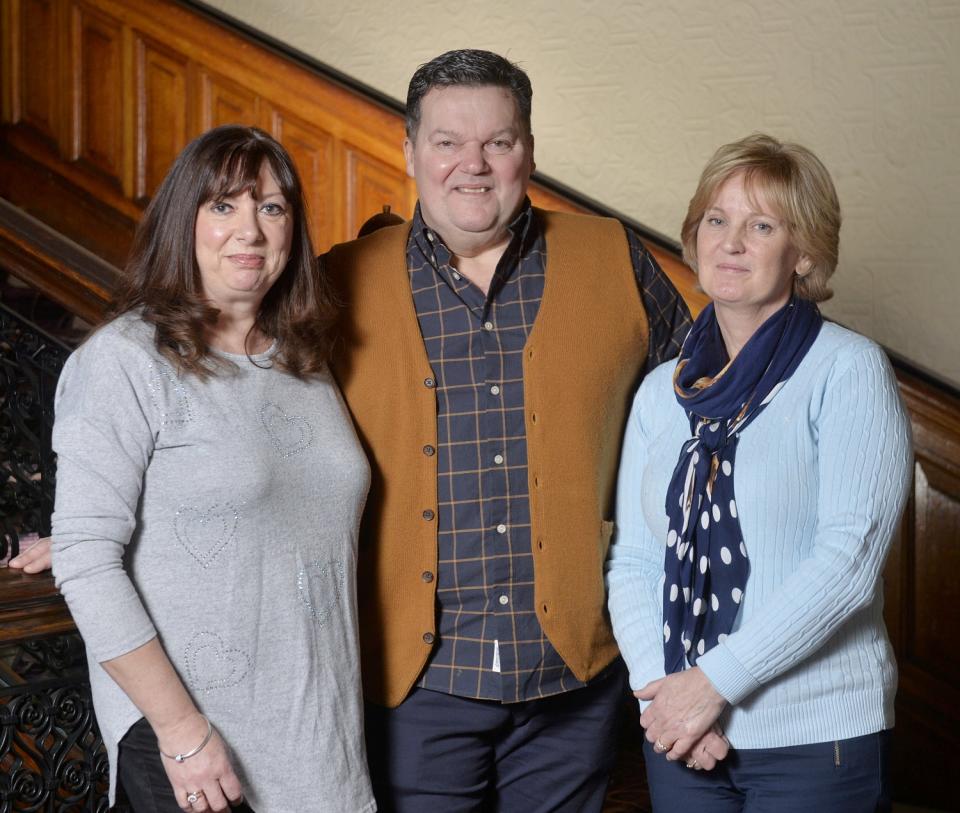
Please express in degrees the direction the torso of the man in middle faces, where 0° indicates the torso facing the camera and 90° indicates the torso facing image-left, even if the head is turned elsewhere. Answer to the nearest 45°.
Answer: approximately 0°

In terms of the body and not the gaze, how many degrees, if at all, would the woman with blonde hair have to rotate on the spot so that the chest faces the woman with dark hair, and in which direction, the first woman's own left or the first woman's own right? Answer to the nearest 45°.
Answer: approximately 45° to the first woman's own right

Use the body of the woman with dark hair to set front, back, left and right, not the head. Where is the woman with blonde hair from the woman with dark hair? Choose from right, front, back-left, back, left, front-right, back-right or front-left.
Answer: front-left

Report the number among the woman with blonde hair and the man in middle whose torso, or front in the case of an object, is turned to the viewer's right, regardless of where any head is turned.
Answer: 0

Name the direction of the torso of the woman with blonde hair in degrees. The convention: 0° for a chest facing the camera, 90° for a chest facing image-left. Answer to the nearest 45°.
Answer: approximately 45°
